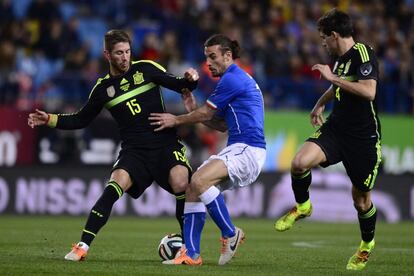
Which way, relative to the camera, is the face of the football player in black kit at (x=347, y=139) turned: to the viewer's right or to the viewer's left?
to the viewer's left

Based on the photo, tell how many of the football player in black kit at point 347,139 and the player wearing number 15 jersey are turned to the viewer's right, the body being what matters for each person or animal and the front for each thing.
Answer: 0

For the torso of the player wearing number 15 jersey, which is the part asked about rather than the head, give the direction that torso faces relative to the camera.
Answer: toward the camera

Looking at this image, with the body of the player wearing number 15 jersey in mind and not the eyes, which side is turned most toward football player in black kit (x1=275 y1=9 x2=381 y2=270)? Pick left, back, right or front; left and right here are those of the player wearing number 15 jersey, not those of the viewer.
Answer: left

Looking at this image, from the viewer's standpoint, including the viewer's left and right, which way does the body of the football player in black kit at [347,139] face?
facing the viewer and to the left of the viewer

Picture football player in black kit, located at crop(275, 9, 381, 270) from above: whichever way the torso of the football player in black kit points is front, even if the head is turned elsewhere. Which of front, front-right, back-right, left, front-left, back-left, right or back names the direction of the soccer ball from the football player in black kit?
front-right

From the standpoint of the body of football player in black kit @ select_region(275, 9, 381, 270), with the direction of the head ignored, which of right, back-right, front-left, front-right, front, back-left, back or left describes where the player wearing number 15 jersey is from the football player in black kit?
front-right
